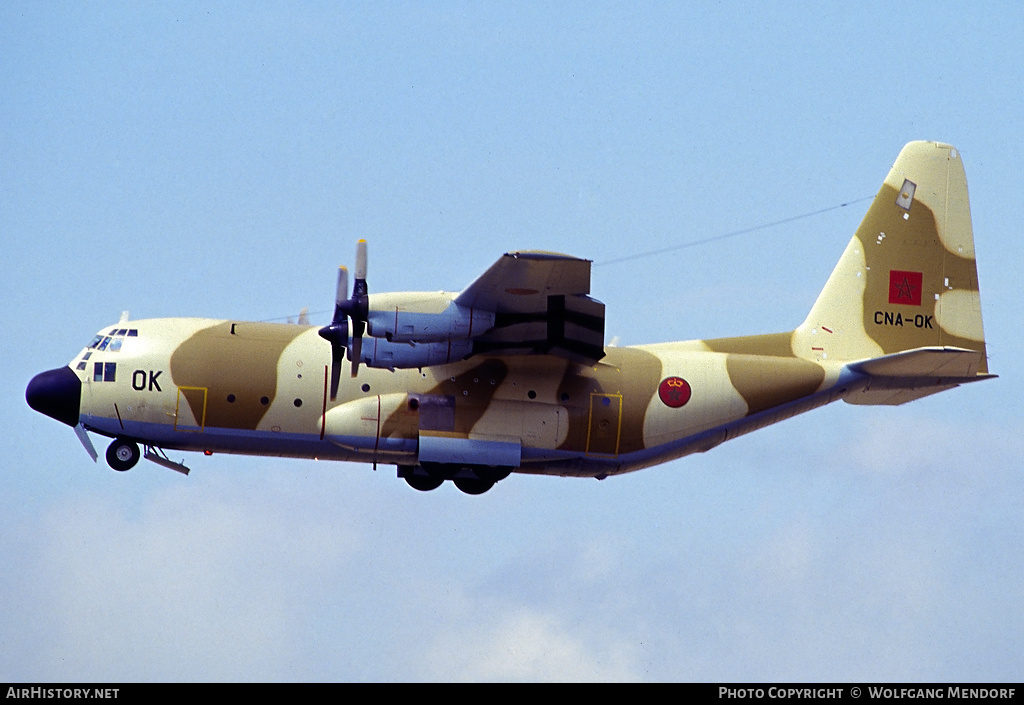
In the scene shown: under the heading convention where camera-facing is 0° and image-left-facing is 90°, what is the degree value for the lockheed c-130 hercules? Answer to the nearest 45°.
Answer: approximately 90°
